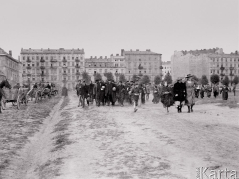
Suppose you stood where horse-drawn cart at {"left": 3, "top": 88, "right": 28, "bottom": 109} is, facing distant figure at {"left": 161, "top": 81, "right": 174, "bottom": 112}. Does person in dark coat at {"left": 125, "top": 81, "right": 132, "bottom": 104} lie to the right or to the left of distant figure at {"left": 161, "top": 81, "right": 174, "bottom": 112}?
left

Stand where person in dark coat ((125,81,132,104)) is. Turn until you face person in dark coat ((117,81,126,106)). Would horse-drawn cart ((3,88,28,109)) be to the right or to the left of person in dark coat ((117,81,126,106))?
right

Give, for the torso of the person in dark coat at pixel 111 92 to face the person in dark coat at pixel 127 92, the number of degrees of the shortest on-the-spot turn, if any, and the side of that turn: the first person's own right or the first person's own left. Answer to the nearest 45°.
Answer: approximately 135° to the first person's own left

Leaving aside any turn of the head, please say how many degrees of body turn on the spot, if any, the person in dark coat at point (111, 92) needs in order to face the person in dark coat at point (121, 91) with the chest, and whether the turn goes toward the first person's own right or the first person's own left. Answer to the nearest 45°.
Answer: approximately 135° to the first person's own left

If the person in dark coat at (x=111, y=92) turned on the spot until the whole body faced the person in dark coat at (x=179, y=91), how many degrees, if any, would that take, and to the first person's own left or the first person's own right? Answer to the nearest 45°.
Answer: approximately 45° to the first person's own left

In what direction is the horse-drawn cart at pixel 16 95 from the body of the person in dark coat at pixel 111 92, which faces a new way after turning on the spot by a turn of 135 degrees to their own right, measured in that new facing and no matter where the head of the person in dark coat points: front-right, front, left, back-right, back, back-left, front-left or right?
front-left

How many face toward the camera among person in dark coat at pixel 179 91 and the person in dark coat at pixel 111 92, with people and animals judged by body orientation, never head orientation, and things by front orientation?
2

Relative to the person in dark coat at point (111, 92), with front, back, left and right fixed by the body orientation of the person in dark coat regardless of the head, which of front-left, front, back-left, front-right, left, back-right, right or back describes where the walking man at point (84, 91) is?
front-right

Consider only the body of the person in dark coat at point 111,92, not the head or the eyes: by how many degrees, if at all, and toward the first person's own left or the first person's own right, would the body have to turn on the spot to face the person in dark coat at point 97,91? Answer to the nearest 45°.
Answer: approximately 90° to the first person's own right

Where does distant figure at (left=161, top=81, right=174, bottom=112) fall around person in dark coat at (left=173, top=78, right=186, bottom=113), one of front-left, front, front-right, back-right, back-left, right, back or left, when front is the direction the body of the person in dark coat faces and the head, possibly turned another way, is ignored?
back-right
